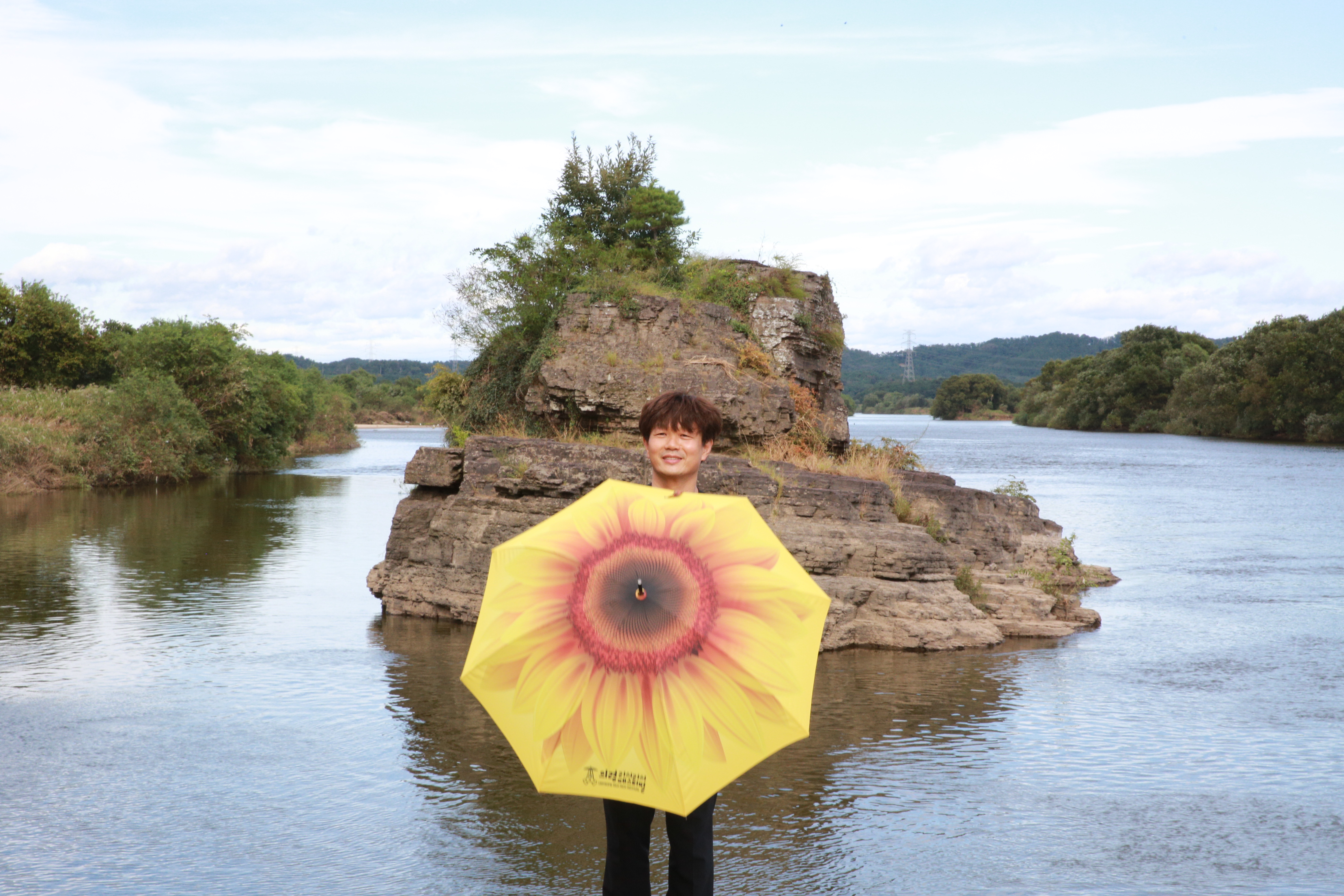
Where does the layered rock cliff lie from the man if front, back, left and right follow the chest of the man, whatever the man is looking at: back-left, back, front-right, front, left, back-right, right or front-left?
back

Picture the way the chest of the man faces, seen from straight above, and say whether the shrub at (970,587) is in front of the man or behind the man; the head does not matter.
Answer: behind

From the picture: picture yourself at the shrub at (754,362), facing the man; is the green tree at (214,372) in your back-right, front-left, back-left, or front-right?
back-right

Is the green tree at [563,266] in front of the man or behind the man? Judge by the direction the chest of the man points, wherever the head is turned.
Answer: behind

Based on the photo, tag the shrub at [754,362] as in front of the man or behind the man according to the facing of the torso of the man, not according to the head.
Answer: behind

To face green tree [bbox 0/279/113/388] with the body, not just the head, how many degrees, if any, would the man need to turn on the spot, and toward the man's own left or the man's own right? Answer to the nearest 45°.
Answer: approximately 135° to the man's own right

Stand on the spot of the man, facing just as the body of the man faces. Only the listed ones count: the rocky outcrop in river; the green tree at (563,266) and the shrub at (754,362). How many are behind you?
3

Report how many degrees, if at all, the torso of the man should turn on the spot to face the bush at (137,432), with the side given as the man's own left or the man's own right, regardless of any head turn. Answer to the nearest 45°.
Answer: approximately 135° to the man's own right

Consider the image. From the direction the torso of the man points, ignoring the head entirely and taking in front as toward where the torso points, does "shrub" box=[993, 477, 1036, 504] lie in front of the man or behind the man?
behind

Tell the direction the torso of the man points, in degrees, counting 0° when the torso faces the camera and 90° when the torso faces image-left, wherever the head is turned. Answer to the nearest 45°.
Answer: approximately 0°

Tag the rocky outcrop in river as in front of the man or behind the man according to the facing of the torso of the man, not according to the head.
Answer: behind
